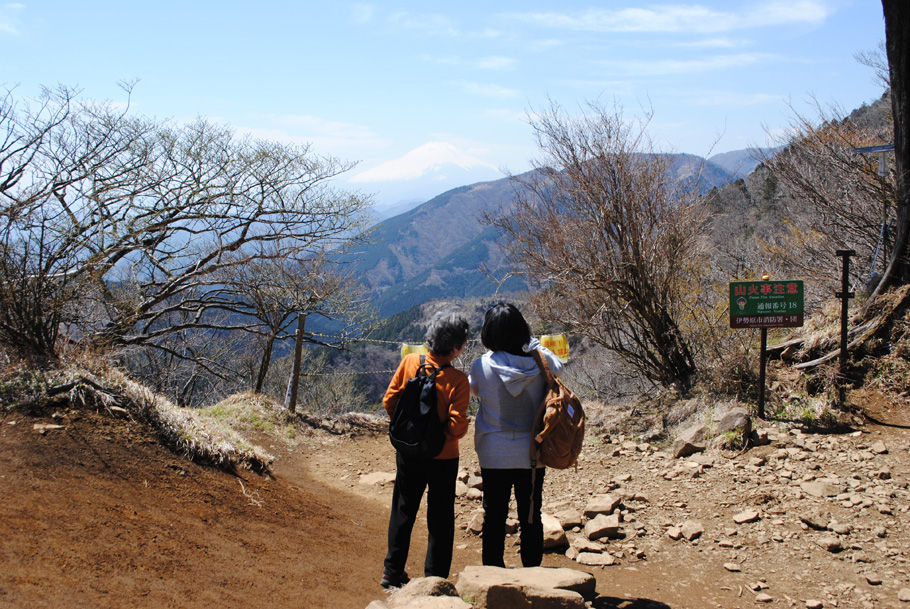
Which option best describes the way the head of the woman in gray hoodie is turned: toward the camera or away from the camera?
away from the camera

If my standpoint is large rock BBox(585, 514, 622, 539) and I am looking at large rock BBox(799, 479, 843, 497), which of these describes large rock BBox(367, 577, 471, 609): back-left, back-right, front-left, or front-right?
back-right

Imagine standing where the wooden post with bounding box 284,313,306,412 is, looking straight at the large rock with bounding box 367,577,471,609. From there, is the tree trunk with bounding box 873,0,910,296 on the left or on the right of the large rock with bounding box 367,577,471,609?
left

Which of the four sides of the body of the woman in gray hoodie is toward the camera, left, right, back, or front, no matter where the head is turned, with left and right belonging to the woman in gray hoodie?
back

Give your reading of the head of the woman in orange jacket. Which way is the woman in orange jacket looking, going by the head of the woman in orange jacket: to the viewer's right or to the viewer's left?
to the viewer's right
